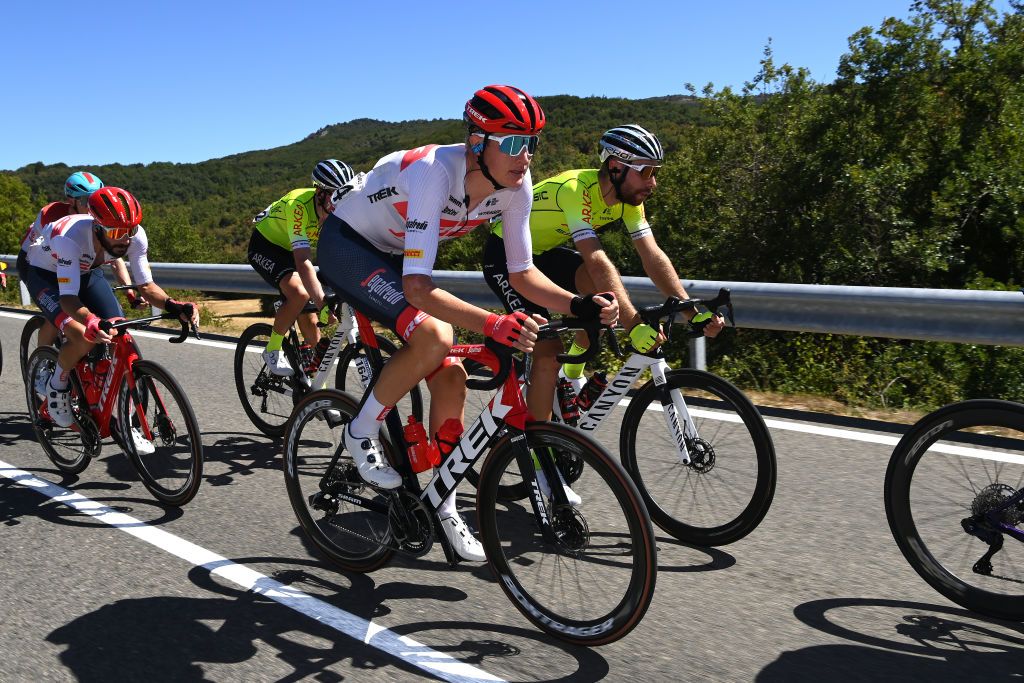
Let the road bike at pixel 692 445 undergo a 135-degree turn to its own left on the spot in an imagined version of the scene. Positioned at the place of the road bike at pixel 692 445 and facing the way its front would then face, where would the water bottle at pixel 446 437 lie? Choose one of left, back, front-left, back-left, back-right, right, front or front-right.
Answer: back-left

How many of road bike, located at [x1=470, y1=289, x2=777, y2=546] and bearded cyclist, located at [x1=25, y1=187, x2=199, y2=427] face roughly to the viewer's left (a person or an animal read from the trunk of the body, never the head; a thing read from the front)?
0

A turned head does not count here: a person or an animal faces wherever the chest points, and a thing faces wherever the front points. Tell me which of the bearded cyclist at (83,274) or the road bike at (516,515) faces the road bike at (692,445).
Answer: the bearded cyclist

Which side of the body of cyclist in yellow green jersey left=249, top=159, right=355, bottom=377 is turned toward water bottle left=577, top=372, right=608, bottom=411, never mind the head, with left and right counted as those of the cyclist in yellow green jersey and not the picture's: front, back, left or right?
front

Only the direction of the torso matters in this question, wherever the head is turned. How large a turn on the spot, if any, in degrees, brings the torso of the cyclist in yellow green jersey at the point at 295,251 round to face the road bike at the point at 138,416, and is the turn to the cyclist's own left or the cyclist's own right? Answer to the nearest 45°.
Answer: approximately 90° to the cyclist's own right

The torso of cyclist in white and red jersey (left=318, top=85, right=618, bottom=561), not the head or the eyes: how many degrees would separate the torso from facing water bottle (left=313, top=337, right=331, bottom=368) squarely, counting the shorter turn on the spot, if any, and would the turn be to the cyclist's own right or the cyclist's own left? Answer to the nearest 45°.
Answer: approximately 135° to the cyclist's own left

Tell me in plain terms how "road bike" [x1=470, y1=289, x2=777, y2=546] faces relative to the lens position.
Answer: facing the viewer and to the right of the viewer

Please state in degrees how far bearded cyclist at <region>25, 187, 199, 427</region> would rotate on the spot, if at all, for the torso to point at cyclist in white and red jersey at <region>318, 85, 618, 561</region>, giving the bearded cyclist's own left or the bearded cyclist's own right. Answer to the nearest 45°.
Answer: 0° — they already face them

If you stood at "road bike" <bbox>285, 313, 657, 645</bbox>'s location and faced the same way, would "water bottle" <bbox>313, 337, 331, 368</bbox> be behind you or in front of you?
behind

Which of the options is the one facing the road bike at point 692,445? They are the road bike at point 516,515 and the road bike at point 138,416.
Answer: the road bike at point 138,416

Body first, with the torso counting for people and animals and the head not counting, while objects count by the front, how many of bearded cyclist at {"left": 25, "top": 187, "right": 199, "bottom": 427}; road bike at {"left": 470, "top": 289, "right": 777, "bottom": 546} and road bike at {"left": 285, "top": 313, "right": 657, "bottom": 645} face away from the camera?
0

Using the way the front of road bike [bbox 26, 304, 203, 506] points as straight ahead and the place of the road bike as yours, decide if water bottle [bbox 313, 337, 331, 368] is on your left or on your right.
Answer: on your left

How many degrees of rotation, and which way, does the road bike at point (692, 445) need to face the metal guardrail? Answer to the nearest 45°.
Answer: approximately 90° to its left

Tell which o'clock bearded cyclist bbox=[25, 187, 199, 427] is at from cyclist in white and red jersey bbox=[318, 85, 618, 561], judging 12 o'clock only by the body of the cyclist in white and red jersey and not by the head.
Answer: The bearded cyclist is roughly at 6 o'clock from the cyclist in white and red jersey.

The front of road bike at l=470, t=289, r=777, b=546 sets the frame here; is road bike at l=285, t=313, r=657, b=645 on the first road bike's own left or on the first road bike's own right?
on the first road bike's own right
